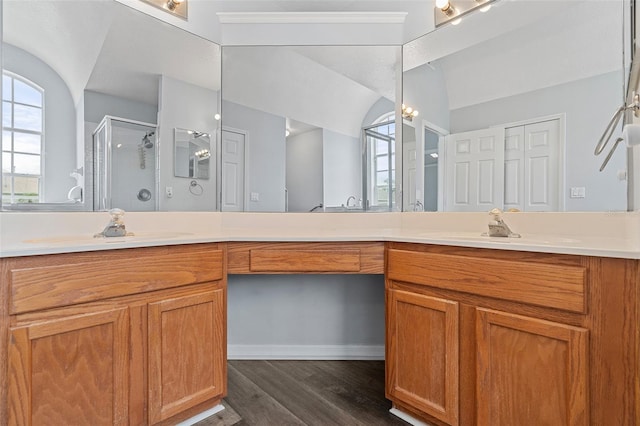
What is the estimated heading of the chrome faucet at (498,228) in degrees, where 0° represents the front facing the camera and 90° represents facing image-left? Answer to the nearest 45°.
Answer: approximately 45°

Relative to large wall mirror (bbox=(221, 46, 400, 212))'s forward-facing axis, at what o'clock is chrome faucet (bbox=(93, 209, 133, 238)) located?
The chrome faucet is roughly at 2 o'clock from the large wall mirror.

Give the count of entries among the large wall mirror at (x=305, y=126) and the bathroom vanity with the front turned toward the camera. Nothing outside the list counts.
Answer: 2
